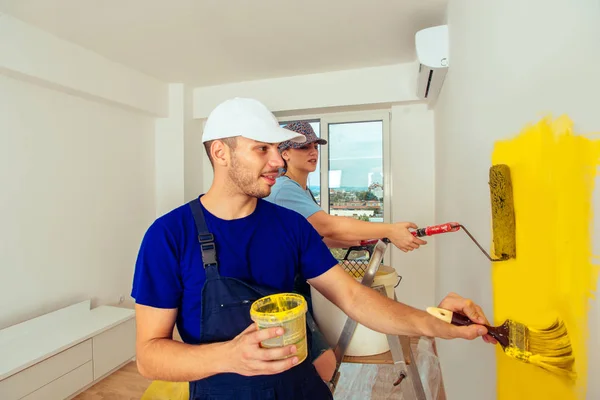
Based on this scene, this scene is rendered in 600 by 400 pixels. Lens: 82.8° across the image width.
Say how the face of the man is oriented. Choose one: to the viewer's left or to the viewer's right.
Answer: to the viewer's right

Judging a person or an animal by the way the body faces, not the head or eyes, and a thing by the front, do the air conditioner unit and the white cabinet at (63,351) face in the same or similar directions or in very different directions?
very different directions

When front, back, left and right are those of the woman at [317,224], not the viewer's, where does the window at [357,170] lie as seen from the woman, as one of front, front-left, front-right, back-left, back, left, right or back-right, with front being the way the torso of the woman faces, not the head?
left

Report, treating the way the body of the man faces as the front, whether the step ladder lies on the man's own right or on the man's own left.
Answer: on the man's own left

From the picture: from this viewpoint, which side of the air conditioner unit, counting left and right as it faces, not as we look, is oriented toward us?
left

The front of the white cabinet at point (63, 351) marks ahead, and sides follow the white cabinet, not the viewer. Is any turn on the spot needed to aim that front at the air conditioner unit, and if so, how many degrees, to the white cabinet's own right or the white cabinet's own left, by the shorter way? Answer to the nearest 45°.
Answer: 0° — it already faces it

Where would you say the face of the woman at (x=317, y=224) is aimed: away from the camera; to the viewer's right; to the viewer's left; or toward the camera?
to the viewer's right

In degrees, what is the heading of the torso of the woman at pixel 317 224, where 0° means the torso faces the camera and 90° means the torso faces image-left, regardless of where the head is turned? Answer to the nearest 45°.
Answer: approximately 270°

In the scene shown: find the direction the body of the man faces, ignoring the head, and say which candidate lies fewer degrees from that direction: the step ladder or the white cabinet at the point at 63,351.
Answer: the step ladder

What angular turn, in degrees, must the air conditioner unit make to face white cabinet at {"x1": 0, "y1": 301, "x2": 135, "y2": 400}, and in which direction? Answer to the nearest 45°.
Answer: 0° — it already faces it

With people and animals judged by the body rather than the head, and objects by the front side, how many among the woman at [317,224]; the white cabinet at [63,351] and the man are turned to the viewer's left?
0

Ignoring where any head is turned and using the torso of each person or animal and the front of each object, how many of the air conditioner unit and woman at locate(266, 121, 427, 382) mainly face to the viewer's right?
1

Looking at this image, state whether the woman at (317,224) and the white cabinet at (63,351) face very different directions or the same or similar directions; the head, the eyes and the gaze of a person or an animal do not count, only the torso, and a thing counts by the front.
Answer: same or similar directions

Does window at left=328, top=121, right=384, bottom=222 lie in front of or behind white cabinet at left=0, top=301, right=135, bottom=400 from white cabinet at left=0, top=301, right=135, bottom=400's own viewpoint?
in front

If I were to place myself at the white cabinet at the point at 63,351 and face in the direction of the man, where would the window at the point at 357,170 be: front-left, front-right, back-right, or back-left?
front-left

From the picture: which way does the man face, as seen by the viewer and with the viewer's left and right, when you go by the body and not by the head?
facing the viewer and to the right of the viewer

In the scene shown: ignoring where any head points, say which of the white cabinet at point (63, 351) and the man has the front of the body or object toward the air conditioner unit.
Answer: the white cabinet

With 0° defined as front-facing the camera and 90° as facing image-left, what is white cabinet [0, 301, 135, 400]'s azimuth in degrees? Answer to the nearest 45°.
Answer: approximately 315°
